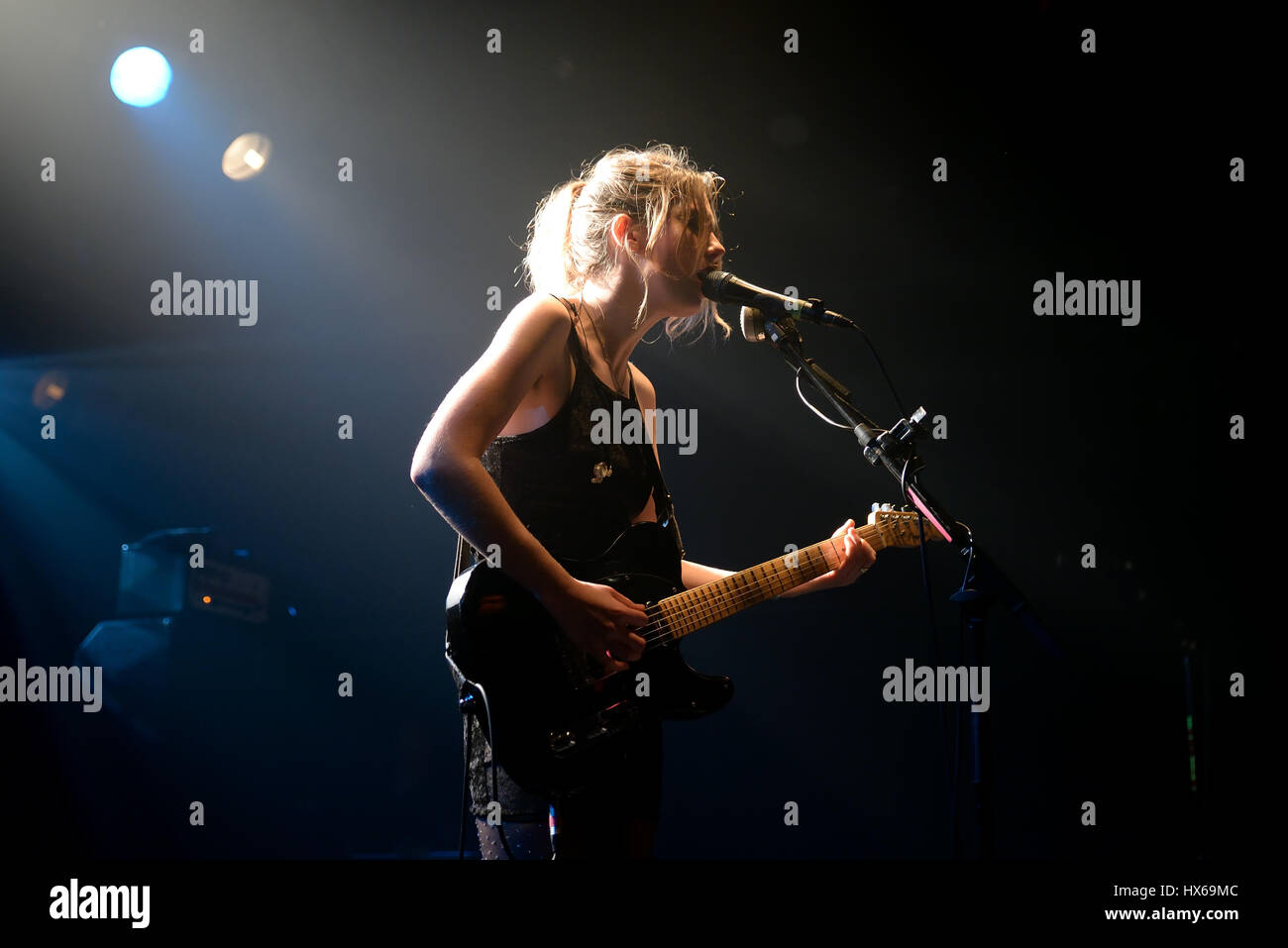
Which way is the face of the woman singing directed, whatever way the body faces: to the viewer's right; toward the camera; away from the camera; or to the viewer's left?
to the viewer's right

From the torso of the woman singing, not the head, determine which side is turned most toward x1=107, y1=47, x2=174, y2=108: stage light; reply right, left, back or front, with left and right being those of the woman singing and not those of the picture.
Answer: back

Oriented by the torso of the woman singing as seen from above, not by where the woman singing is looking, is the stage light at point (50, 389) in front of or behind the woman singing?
behind

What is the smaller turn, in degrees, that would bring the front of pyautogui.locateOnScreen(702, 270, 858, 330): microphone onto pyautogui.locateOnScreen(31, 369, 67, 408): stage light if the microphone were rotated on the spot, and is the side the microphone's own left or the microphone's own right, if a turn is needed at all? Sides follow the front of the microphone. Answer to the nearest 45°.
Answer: approximately 45° to the microphone's own right

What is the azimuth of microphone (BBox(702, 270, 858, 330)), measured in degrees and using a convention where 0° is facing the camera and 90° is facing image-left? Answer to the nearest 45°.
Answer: approximately 90°
